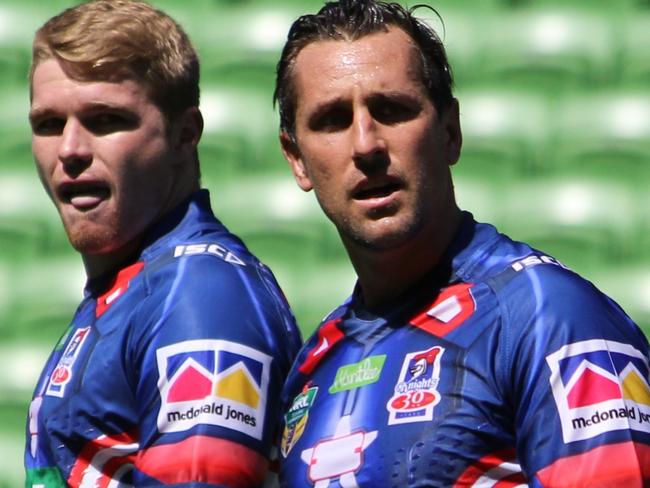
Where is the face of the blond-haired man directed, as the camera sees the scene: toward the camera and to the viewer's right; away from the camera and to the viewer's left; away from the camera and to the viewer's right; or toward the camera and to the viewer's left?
toward the camera and to the viewer's left

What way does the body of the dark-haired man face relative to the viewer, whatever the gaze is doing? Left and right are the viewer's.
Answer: facing the viewer and to the left of the viewer

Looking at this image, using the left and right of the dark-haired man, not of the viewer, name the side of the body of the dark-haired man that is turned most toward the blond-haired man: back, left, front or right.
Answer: right

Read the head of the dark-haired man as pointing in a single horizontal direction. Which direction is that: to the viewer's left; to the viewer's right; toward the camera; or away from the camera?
toward the camera
